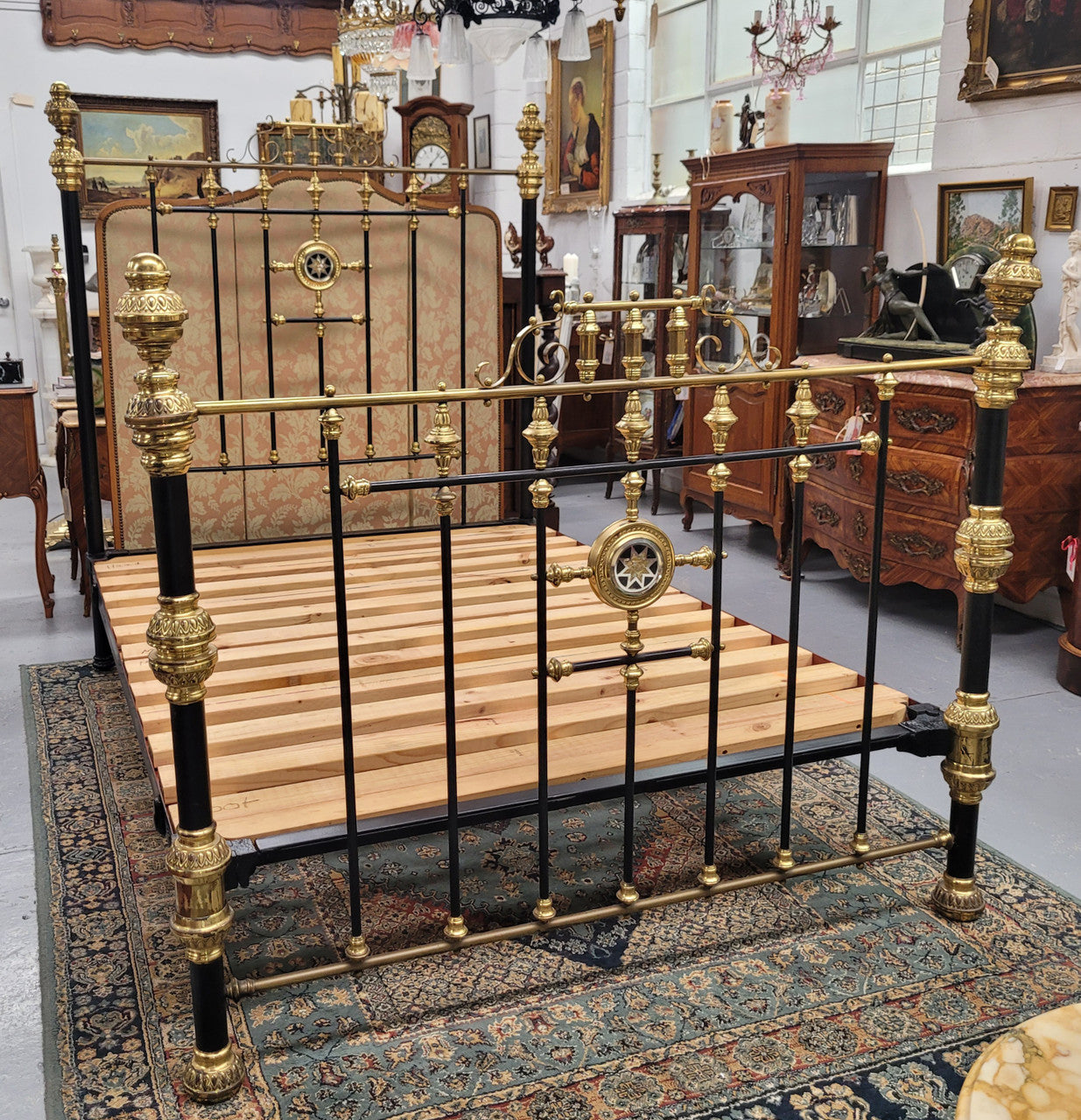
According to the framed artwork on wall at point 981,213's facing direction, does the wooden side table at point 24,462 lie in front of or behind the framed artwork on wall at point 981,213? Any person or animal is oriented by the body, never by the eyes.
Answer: in front

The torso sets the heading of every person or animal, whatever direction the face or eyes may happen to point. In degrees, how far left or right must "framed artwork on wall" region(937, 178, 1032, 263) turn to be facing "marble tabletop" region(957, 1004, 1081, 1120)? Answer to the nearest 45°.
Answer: approximately 45° to its left

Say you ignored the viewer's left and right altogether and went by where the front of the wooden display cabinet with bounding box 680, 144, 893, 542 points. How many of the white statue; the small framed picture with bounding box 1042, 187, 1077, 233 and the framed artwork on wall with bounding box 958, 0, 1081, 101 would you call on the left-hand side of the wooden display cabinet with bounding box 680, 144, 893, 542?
3

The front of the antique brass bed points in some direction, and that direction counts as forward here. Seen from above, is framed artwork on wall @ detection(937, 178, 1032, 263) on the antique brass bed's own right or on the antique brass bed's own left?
on the antique brass bed's own left

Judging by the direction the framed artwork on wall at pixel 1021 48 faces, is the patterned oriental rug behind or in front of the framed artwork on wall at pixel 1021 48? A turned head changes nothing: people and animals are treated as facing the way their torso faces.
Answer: in front

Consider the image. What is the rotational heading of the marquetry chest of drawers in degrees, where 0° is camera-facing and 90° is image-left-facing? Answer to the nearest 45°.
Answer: approximately 45°

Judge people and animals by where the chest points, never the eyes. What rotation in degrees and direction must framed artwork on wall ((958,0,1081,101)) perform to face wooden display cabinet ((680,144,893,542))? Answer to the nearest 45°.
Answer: approximately 90° to its right

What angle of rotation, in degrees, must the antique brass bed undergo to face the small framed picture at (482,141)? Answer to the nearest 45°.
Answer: approximately 135° to its left

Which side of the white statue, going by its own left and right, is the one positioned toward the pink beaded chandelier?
right

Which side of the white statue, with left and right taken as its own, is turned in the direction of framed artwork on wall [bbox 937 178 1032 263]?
right
